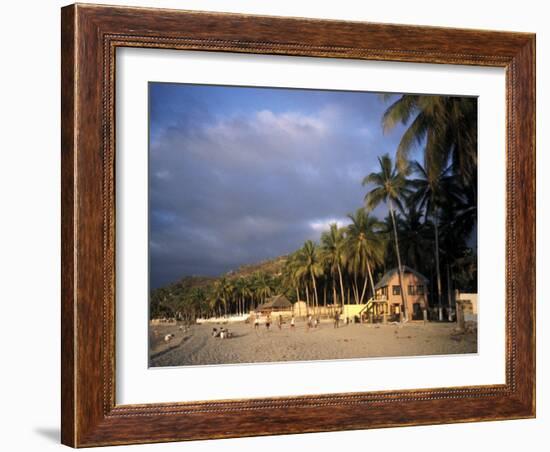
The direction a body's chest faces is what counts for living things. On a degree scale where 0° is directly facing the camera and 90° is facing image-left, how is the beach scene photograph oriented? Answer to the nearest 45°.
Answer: approximately 315°

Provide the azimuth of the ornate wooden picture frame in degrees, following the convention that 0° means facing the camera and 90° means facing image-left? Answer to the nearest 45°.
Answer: approximately 315°
